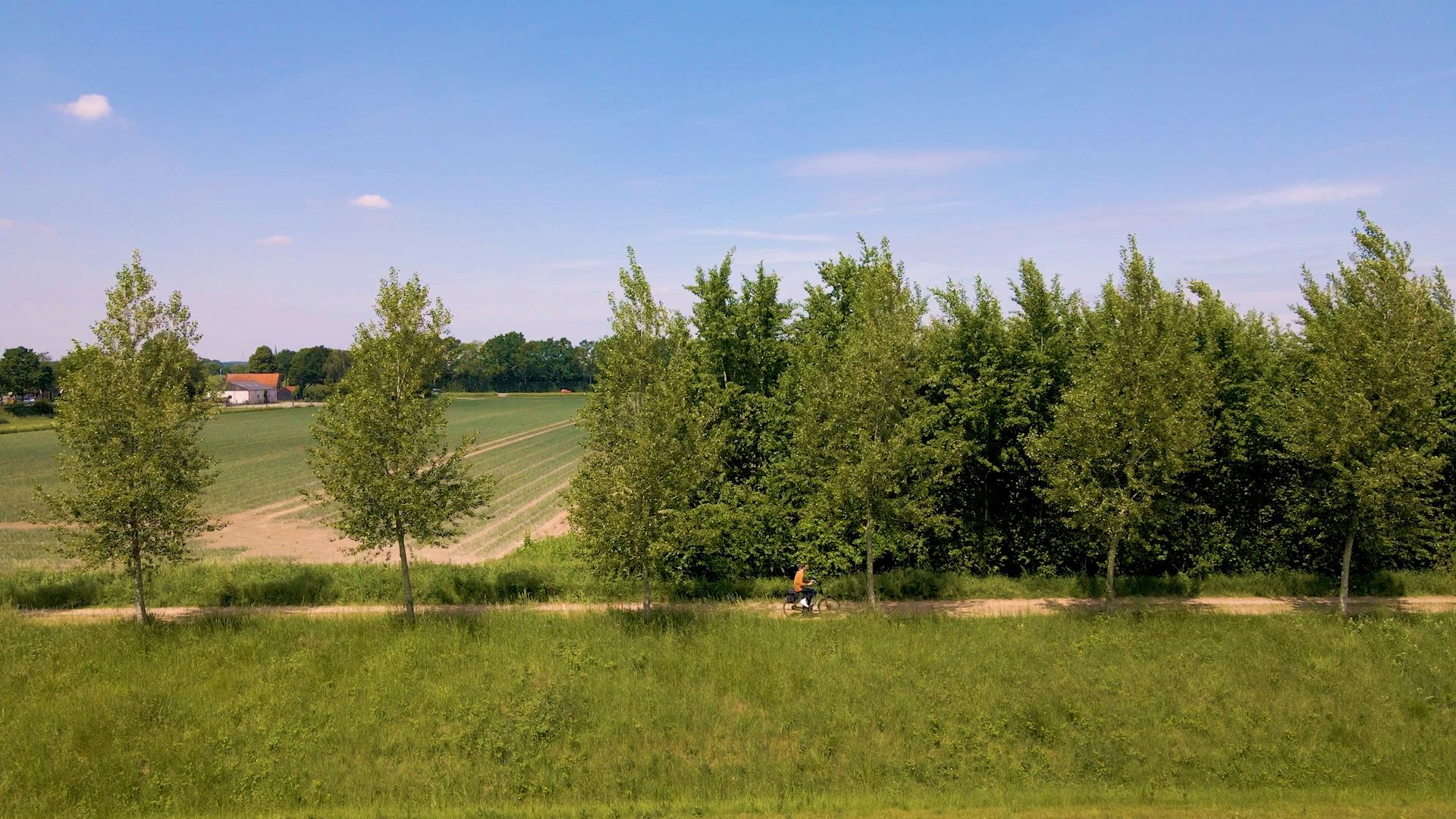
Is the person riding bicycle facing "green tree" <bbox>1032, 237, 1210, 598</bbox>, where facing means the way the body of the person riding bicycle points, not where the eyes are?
yes

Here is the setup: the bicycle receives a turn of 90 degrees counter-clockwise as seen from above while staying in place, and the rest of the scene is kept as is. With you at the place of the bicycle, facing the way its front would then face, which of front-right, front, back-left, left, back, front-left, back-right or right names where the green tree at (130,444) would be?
left

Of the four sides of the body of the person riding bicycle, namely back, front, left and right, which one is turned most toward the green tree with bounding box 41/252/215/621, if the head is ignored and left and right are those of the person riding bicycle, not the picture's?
back

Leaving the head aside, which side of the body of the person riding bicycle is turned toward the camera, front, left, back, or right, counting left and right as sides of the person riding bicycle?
right

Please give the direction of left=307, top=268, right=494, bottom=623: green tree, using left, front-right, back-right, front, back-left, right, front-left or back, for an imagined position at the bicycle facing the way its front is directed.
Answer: back

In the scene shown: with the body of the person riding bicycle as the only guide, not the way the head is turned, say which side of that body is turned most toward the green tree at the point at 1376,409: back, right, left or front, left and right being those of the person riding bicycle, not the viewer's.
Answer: front

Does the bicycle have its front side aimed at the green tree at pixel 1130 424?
yes

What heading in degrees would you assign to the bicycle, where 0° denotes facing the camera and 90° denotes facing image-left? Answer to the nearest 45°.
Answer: approximately 270°
